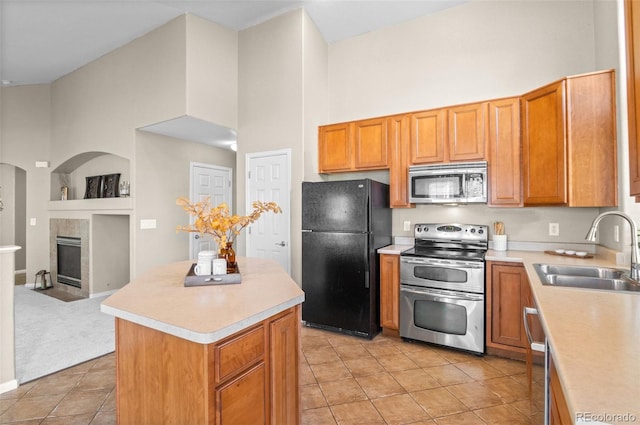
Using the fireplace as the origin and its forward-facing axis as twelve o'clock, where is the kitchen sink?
The kitchen sink is roughly at 10 o'clock from the fireplace.

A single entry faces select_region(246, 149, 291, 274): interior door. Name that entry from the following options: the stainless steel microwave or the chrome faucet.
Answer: the chrome faucet

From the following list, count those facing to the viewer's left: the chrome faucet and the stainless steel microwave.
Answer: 1

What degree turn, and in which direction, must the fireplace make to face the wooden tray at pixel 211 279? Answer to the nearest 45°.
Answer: approximately 45° to its left

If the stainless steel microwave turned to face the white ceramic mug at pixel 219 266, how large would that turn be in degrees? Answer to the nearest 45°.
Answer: approximately 45° to its right

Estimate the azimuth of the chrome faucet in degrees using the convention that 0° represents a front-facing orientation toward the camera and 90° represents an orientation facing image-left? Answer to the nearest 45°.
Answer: approximately 90°

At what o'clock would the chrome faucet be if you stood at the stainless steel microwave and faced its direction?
The chrome faucet is roughly at 11 o'clock from the stainless steel microwave.

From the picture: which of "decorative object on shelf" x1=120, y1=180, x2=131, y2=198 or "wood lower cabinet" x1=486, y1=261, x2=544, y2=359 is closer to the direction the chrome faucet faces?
the decorative object on shelf

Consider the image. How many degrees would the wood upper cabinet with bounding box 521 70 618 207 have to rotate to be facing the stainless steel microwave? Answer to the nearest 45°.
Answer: approximately 45° to its right

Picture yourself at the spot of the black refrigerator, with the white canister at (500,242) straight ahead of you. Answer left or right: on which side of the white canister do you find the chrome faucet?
right
